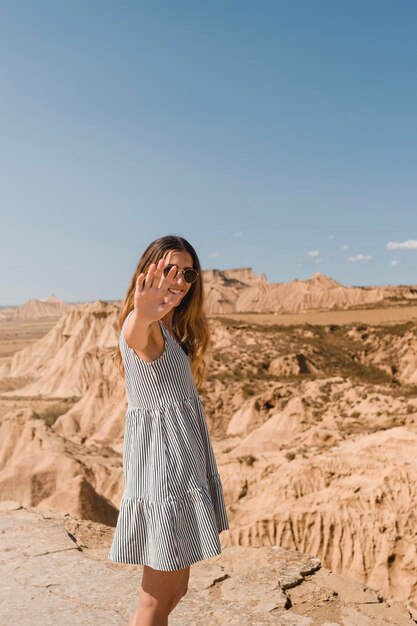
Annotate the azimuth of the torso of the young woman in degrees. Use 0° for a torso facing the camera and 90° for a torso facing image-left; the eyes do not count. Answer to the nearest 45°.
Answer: approximately 315°
